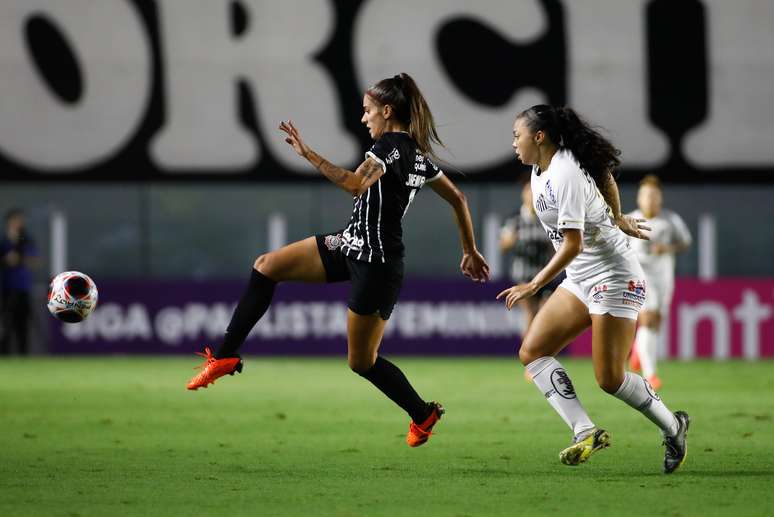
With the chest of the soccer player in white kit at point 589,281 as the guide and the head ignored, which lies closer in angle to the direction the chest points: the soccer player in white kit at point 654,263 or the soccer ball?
the soccer ball

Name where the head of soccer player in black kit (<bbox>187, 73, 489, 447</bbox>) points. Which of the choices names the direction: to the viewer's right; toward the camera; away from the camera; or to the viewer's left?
to the viewer's left

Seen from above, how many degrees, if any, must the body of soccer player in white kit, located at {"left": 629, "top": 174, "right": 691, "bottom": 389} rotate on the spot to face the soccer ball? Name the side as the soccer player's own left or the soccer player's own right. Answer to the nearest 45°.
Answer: approximately 45° to the soccer player's own right

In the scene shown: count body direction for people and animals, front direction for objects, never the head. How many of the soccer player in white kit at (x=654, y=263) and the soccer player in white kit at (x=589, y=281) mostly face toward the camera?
1

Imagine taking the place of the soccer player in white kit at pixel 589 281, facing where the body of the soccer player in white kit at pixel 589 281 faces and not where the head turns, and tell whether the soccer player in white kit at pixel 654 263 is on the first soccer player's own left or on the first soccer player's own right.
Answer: on the first soccer player's own right

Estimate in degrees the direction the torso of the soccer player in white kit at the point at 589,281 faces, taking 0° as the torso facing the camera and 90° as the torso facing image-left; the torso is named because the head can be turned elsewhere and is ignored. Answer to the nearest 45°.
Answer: approximately 90°

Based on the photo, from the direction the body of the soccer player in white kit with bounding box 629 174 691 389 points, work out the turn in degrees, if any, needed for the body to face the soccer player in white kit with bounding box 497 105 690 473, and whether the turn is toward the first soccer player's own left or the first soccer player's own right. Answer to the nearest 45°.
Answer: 0° — they already face them

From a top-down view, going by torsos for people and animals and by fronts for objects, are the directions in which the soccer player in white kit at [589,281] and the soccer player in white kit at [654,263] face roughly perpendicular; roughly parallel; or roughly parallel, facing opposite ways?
roughly perpendicular
